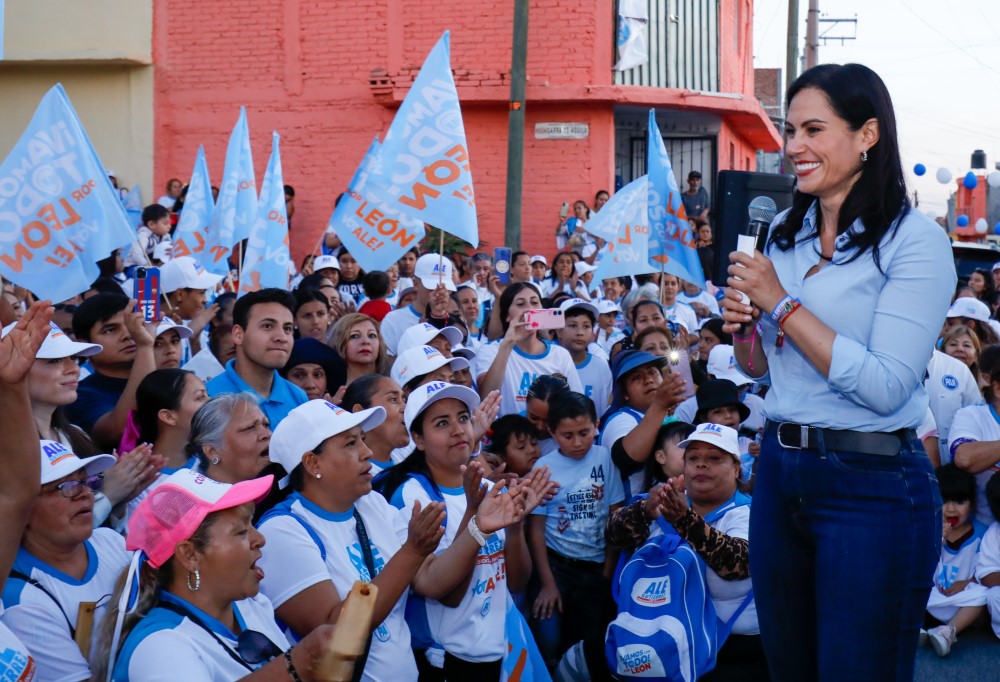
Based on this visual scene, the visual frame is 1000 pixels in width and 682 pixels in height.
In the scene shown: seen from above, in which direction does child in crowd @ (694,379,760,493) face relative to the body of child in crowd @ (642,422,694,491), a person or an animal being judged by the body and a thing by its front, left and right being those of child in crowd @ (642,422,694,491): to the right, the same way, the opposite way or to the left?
to the right

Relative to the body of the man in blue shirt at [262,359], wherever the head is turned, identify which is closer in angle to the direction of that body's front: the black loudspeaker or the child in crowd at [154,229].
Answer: the black loudspeaker

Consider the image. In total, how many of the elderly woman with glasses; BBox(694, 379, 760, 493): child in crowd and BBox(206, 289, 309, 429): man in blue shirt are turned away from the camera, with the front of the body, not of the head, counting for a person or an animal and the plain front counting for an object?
0

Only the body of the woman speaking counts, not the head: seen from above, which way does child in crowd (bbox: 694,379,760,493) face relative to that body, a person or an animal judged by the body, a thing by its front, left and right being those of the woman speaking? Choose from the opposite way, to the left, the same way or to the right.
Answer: to the left

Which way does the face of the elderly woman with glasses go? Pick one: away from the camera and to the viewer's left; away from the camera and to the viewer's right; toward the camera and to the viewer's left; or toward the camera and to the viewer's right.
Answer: toward the camera and to the viewer's right

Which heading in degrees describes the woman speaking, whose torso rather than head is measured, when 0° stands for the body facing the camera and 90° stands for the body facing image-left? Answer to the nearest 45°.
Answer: approximately 45°

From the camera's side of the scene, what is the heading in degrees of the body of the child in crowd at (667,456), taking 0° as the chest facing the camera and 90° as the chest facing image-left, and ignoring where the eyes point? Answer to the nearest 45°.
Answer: approximately 315°

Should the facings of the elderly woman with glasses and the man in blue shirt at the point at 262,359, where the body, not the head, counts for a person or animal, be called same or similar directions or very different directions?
same or similar directions

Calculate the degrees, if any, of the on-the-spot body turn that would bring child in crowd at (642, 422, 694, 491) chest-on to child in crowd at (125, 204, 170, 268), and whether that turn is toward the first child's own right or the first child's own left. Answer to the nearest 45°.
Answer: approximately 180°

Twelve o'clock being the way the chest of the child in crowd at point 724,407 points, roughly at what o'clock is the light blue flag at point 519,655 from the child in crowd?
The light blue flag is roughly at 2 o'clock from the child in crowd.

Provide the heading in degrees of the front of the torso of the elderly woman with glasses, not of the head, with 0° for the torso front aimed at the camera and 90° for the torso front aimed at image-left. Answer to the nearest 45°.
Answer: approximately 315°

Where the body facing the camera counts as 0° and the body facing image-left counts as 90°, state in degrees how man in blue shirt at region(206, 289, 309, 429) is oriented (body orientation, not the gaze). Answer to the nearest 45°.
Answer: approximately 315°

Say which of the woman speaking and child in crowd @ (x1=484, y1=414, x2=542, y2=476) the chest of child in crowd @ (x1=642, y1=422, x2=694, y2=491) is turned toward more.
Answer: the woman speaking

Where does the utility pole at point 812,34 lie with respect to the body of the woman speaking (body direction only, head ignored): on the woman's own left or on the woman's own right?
on the woman's own right

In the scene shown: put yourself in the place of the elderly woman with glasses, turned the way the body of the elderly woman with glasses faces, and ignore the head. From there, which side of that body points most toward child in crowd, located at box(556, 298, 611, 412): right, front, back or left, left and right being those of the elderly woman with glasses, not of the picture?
left

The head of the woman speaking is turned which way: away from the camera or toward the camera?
toward the camera
